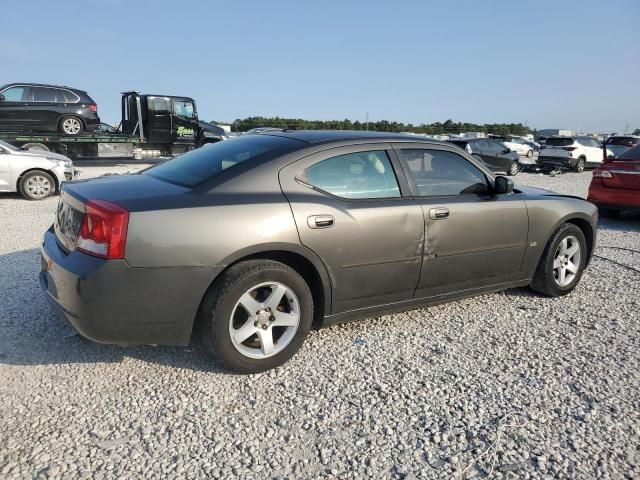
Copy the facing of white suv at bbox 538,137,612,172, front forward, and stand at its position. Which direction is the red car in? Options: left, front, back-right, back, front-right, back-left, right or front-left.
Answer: back-right

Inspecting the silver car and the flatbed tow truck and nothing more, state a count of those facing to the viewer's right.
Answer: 2

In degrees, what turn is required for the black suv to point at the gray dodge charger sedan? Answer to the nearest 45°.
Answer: approximately 90° to its left

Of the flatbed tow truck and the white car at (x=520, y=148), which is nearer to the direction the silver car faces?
the white car

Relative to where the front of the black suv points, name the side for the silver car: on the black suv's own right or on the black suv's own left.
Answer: on the black suv's own left

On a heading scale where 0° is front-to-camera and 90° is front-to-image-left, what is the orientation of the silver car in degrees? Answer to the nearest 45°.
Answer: approximately 270°

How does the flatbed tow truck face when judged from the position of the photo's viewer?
facing to the right of the viewer

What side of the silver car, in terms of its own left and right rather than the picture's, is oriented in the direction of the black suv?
left

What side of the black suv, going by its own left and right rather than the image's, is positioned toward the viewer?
left

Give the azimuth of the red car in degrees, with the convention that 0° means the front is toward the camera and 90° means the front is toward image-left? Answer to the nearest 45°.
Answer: approximately 225°
